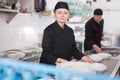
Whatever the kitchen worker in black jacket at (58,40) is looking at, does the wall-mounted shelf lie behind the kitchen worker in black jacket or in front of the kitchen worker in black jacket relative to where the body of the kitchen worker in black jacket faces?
behind

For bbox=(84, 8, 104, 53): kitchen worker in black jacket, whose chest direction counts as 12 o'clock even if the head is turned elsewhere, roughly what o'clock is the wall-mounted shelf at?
The wall-mounted shelf is roughly at 4 o'clock from the kitchen worker in black jacket.

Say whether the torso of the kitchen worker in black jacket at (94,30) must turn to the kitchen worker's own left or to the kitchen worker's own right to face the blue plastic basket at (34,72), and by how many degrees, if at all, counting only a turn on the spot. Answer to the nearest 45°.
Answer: approximately 45° to the kitchen worker's own right

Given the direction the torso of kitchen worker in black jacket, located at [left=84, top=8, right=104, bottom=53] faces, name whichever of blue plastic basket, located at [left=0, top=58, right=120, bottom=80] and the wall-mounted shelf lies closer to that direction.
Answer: the blue plastic basket

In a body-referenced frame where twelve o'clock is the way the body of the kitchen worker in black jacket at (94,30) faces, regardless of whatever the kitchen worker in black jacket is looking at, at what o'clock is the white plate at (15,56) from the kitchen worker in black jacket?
The white plate is roughly at 3 o'clock from the kitchen worker in black jacket.

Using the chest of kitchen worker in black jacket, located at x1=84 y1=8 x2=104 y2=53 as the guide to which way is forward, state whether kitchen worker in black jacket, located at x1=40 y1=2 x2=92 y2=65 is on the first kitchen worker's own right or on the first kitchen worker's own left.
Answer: on the first kitchen worker's own right

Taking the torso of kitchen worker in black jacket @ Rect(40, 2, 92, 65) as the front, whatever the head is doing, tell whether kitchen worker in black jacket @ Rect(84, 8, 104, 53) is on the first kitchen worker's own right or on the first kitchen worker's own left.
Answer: on the first kitchen worker's own left

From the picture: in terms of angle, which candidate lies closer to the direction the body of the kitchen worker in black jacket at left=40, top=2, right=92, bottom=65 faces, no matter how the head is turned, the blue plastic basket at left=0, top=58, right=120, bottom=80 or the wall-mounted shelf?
the blue plastic basket
